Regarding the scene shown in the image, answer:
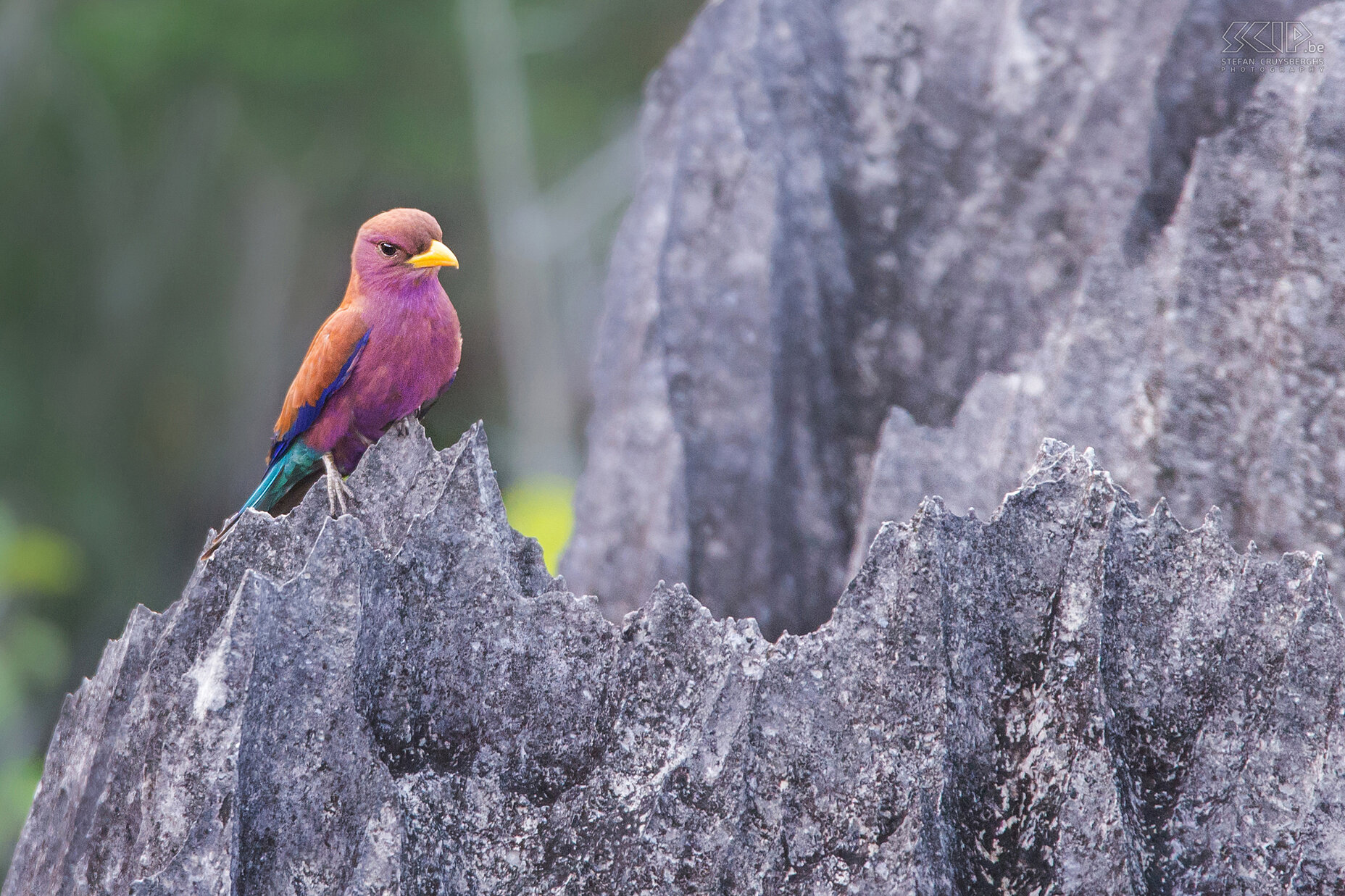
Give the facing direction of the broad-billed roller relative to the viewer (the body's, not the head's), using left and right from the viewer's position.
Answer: facing the viewer and to the right of the viewer
